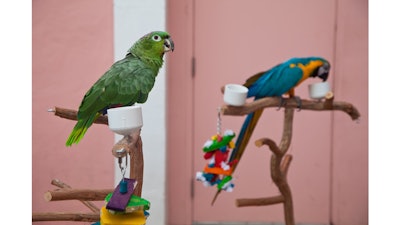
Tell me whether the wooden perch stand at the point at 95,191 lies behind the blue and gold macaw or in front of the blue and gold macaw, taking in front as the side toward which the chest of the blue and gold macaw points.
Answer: behind
